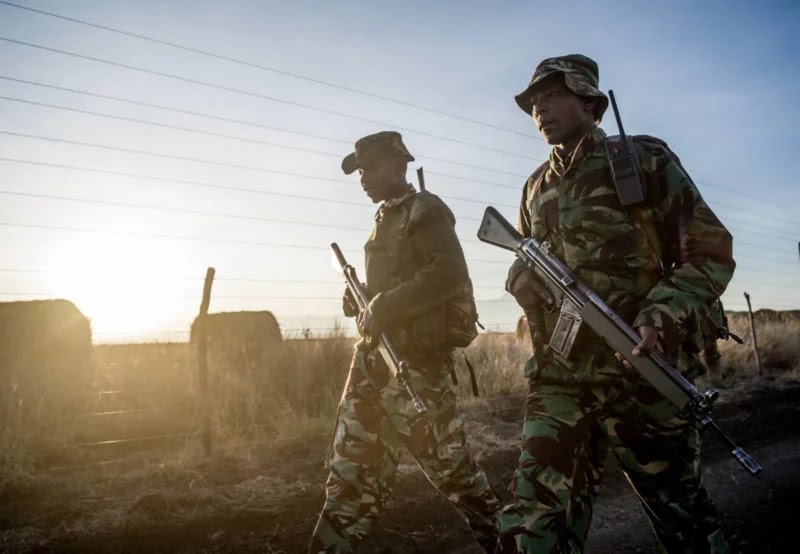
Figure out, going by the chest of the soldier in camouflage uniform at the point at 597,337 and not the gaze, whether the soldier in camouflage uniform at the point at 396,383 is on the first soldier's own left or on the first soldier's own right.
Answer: on the first soldier's own right

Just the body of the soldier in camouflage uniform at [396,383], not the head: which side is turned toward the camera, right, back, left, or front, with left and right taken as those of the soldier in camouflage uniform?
left

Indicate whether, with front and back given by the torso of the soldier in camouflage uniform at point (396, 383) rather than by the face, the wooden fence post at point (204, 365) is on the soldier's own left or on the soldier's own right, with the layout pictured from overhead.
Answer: on the soldier's own right

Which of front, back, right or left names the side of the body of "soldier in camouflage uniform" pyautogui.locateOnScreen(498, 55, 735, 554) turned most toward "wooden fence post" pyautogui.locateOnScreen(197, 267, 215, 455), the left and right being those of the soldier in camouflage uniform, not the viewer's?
right

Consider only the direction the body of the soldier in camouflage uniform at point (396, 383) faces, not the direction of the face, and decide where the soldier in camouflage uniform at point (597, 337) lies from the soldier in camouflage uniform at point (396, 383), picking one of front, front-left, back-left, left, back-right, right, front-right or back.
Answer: back-left
